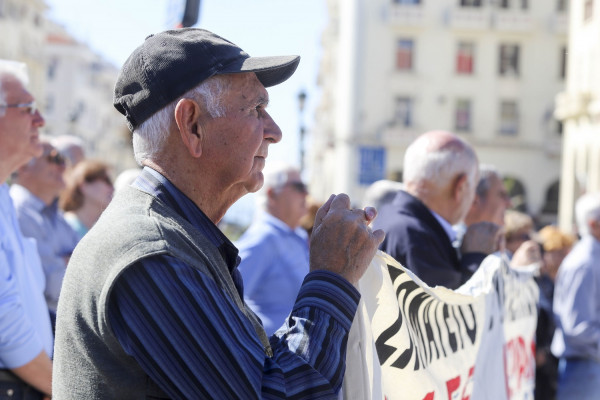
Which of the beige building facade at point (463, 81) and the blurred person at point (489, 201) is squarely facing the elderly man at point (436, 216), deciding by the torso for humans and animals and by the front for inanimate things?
the beige building facade

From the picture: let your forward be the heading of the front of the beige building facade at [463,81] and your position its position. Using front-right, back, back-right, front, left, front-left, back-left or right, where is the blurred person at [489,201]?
front

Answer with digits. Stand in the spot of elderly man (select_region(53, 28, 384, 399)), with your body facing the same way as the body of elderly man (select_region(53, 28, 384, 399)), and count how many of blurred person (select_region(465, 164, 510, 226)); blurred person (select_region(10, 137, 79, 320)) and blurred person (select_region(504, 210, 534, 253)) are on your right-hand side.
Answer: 0

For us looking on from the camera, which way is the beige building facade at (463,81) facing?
facing the viewer

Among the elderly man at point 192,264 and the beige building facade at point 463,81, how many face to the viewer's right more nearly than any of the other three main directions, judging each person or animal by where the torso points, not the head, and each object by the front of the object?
1

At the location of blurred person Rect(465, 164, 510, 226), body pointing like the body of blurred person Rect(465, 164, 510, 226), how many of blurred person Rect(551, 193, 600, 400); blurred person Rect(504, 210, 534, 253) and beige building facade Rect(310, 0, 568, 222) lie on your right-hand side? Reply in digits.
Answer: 0

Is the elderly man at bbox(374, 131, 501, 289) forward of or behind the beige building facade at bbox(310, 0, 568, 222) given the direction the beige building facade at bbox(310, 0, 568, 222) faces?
forward

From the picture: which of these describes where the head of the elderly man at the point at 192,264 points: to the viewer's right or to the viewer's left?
to the viewer's right

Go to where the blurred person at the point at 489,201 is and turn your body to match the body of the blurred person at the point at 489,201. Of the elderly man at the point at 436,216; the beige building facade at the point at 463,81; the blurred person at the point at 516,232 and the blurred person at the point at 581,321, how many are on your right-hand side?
1

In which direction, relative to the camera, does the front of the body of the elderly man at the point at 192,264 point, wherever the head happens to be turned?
to the viewer's right

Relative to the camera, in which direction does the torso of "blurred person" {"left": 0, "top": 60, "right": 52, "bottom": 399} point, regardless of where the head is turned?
to the viewer's right

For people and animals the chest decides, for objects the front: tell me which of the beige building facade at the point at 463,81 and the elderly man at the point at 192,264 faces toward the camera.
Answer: the beige building facade

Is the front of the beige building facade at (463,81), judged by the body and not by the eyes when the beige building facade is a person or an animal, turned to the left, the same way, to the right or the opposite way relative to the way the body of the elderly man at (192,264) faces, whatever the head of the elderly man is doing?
to the right
